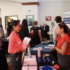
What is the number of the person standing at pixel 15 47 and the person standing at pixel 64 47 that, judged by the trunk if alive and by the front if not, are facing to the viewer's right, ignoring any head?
1

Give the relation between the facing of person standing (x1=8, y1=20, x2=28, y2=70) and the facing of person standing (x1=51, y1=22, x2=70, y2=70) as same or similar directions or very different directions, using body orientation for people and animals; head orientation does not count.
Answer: very different directions

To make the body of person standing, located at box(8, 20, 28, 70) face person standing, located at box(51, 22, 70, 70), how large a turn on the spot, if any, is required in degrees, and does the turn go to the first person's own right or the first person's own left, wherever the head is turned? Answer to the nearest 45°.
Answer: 0° — they already face them

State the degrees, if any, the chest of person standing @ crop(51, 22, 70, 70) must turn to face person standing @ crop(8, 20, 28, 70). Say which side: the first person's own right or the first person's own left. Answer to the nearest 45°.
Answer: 0° — they already face them

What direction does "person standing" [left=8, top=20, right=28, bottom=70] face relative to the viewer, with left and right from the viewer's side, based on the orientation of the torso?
facing to the right of the viewer

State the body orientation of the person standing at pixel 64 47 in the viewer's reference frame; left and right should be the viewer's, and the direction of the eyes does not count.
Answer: facing to the left of the viewer
